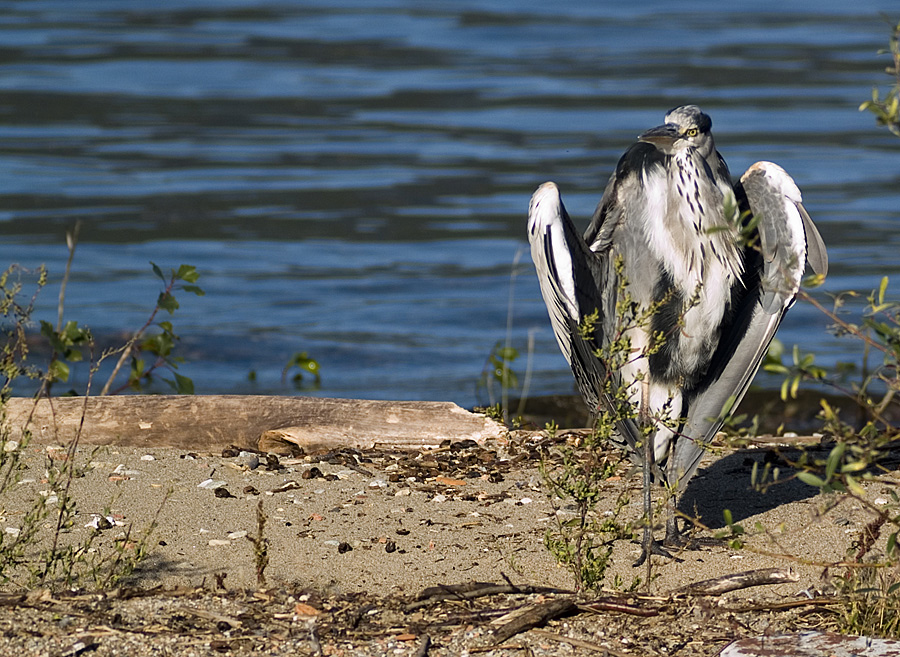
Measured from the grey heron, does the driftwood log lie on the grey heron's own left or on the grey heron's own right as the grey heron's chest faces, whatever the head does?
on the grey heron's own right

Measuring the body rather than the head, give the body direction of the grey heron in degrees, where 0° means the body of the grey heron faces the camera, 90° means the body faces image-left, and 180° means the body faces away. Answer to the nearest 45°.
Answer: approximately 0°

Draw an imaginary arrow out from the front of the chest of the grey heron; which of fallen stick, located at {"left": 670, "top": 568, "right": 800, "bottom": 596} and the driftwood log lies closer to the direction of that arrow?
the fallen stick

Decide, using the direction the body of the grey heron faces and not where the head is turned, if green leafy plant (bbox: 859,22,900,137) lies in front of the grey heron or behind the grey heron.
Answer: in front

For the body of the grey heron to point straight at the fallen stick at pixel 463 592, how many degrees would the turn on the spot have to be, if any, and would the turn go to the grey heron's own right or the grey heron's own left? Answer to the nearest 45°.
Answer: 0° — it already faces it

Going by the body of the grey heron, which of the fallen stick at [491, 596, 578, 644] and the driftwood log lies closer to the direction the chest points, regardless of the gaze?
the fallen stick

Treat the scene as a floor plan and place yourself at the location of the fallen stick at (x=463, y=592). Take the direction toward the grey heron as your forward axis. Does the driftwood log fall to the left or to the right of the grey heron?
left

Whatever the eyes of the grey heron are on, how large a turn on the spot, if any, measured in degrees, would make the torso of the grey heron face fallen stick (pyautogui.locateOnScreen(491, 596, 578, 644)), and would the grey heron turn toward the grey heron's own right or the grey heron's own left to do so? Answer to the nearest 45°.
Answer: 0° — it already faces it
